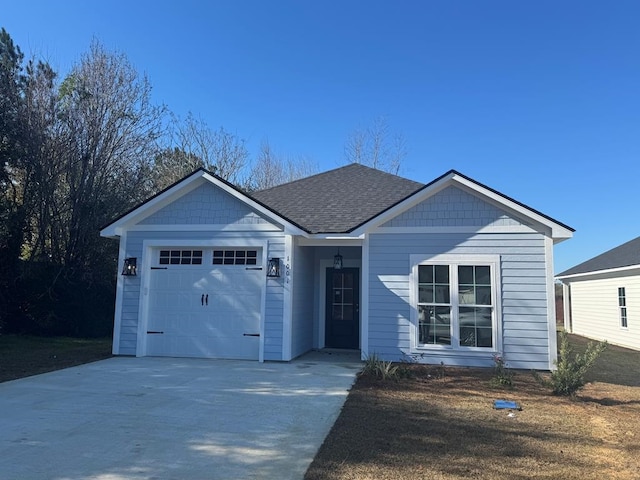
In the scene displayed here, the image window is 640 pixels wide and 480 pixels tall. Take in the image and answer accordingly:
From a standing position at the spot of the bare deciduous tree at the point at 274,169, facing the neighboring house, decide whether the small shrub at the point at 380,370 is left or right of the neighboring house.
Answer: right

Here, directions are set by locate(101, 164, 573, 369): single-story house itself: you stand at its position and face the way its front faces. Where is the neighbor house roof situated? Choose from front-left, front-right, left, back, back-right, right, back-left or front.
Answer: back-left

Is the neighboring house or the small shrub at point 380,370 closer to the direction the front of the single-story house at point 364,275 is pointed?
the small shrub

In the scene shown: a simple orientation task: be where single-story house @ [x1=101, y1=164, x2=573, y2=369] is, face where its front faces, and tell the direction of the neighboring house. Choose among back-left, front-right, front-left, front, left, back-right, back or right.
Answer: back-left

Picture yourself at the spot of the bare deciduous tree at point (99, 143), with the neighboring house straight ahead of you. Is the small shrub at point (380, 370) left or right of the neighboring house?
right

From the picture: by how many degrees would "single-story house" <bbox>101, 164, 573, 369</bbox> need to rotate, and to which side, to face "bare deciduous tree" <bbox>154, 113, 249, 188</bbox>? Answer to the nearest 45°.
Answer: approximately 135° to its right

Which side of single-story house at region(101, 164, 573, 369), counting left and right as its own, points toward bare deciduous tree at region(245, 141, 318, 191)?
back

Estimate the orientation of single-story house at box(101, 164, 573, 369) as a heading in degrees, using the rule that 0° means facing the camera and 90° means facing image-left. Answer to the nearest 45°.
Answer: approximately 0°

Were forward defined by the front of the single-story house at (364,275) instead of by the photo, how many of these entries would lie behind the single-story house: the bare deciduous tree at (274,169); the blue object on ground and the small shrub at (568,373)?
1

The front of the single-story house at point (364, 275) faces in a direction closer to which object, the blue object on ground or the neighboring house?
the blue object on ground

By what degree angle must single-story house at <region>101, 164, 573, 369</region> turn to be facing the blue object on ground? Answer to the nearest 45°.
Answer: approximately 45° to its left

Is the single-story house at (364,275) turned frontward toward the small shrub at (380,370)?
yes
